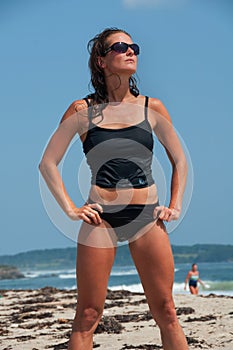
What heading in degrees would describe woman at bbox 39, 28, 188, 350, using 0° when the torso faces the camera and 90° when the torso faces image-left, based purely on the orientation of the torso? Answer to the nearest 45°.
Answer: approximately 0°

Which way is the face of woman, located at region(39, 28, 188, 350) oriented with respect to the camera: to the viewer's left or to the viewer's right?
to the viewer's right
